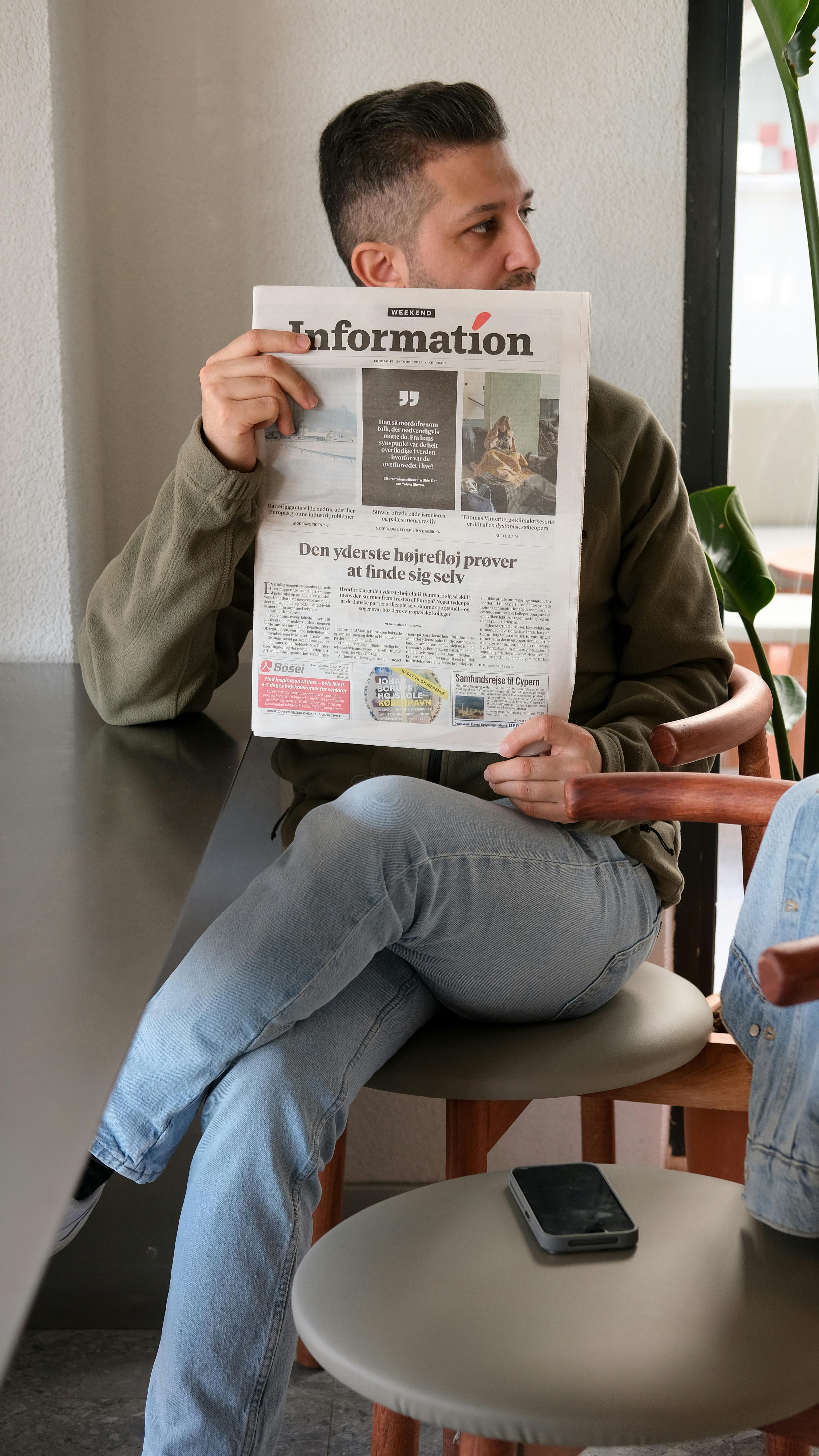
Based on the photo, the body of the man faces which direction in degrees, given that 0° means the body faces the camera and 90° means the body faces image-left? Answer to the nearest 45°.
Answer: approximately 45°

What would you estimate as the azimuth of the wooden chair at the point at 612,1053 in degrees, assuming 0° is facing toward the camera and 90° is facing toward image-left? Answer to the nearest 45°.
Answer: approximately 90°

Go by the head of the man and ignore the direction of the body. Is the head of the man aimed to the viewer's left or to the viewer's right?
to the viewer's right
